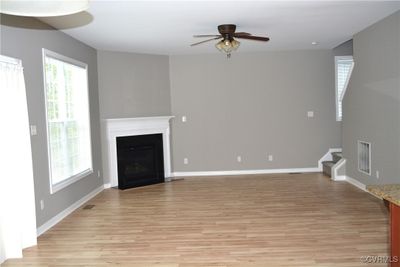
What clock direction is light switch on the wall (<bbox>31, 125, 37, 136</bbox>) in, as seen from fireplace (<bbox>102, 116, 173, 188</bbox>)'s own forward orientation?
The light switch on the wall is roughly at 2 o'clock from the fireplace.

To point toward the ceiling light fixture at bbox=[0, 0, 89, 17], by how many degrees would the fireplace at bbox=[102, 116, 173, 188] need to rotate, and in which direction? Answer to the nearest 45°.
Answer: approximately 45° to its right

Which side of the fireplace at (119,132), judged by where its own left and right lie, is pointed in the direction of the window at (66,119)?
right

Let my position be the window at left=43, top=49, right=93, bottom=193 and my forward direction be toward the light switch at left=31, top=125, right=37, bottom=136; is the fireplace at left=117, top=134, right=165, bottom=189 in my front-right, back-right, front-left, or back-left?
back-left

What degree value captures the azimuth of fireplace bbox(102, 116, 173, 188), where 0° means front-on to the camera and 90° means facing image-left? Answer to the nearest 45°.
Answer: approximately 315°

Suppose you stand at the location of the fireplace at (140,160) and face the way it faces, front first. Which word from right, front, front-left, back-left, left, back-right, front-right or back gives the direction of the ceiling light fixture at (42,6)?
front-right

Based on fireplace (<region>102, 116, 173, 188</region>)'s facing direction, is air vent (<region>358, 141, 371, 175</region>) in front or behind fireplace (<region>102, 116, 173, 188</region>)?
in front
